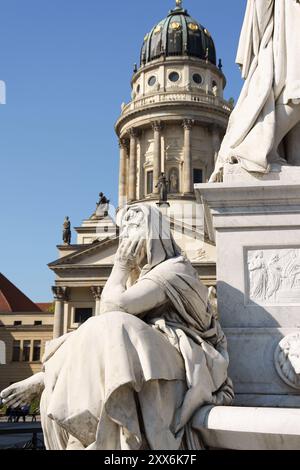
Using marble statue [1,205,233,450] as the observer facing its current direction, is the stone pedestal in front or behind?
behind

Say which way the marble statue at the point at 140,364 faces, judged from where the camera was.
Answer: facing the viewer and to the left of the viewer
